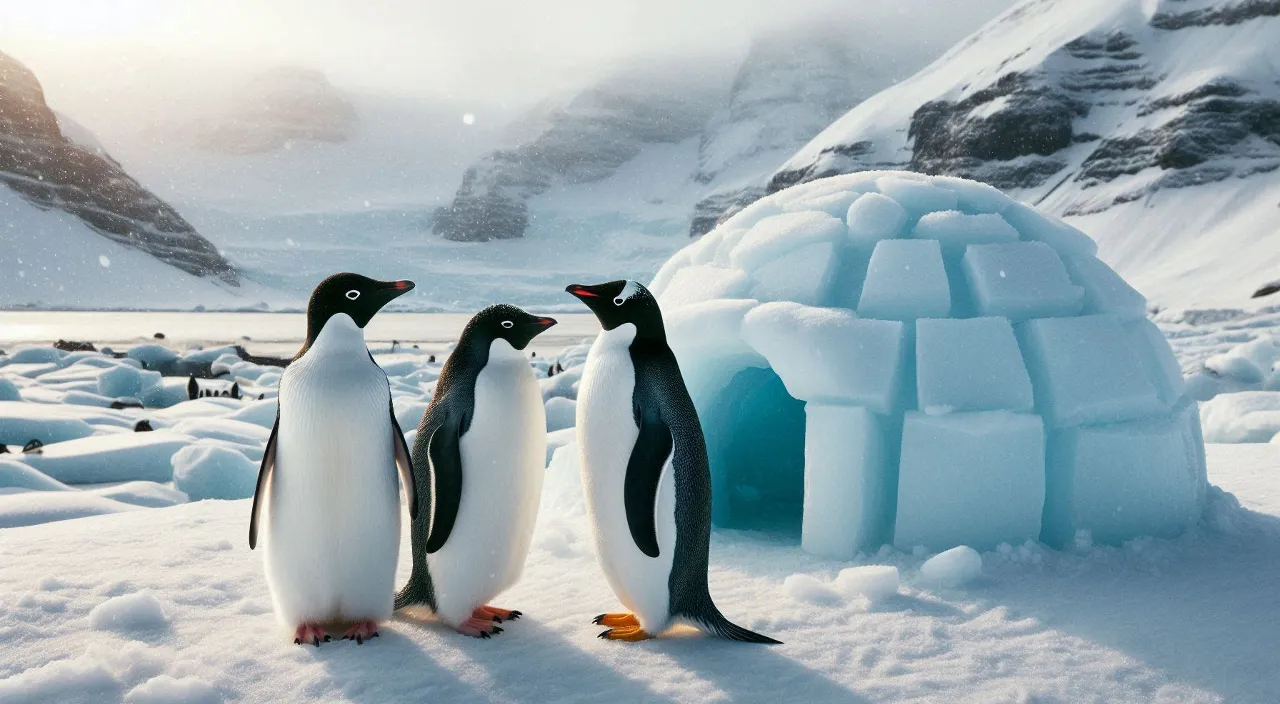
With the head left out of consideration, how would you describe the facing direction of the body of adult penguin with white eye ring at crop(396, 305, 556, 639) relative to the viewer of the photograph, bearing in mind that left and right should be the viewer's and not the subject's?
facing to the right of the viewer

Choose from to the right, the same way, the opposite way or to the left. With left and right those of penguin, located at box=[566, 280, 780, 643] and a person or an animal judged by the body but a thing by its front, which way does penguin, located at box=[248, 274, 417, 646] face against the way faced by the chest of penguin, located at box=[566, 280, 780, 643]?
to the left

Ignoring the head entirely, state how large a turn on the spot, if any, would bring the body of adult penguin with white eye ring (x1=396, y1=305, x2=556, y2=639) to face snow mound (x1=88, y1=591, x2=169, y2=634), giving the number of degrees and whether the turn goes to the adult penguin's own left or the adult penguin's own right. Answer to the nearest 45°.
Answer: approximately 180°

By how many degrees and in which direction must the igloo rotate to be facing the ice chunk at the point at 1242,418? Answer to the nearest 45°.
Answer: approximately 180°

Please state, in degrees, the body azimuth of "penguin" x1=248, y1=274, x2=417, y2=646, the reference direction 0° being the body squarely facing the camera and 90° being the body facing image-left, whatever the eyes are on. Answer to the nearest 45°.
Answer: approximately 0°

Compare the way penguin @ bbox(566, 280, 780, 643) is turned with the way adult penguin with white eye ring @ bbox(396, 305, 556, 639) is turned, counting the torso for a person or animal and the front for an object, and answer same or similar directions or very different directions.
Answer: very different directions

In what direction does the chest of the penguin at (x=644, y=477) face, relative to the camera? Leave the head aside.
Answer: to the viewer's left

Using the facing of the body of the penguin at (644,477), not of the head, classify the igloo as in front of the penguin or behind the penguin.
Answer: behind

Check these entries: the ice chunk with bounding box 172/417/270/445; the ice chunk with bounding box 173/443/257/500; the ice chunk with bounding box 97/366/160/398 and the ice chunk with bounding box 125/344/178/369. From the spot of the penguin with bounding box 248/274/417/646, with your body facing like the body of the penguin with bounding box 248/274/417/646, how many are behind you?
4

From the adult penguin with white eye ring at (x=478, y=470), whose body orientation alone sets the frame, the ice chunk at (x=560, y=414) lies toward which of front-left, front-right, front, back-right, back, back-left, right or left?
left

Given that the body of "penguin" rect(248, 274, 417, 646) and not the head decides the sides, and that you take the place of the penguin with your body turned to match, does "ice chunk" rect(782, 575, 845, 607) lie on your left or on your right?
on your left

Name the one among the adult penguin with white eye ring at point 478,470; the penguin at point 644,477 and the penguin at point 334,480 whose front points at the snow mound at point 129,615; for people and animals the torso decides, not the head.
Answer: the penguin at point 644,477

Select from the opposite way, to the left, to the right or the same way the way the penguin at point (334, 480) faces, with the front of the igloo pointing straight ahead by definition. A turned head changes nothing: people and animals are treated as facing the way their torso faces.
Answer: to the left

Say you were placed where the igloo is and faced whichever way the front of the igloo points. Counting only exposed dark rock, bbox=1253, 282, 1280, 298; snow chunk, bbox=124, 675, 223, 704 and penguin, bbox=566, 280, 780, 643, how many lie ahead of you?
2

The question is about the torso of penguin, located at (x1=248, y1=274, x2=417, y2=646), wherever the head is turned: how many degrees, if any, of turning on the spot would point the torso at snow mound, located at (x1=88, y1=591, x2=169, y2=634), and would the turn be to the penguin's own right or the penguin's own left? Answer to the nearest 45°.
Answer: approximately 135° to the penguin's own right
